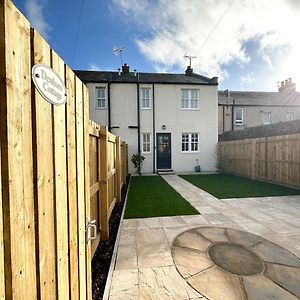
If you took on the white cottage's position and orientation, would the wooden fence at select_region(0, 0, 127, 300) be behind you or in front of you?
in front

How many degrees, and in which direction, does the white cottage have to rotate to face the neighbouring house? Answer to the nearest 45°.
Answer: approximately 135° to its left

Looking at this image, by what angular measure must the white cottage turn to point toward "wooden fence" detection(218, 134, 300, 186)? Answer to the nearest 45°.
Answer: approximately 45° to its left

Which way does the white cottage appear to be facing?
toward the camera

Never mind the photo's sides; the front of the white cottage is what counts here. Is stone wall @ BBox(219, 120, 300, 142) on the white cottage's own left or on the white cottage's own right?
on the white cottage's own left

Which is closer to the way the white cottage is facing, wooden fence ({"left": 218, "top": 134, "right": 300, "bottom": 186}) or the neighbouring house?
the wooden fence

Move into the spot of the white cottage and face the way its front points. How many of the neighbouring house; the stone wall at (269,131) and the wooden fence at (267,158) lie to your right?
0

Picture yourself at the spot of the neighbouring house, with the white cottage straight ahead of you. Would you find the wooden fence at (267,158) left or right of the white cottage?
left

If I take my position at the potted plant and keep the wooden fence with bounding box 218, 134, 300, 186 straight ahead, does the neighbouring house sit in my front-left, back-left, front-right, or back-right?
front-left
